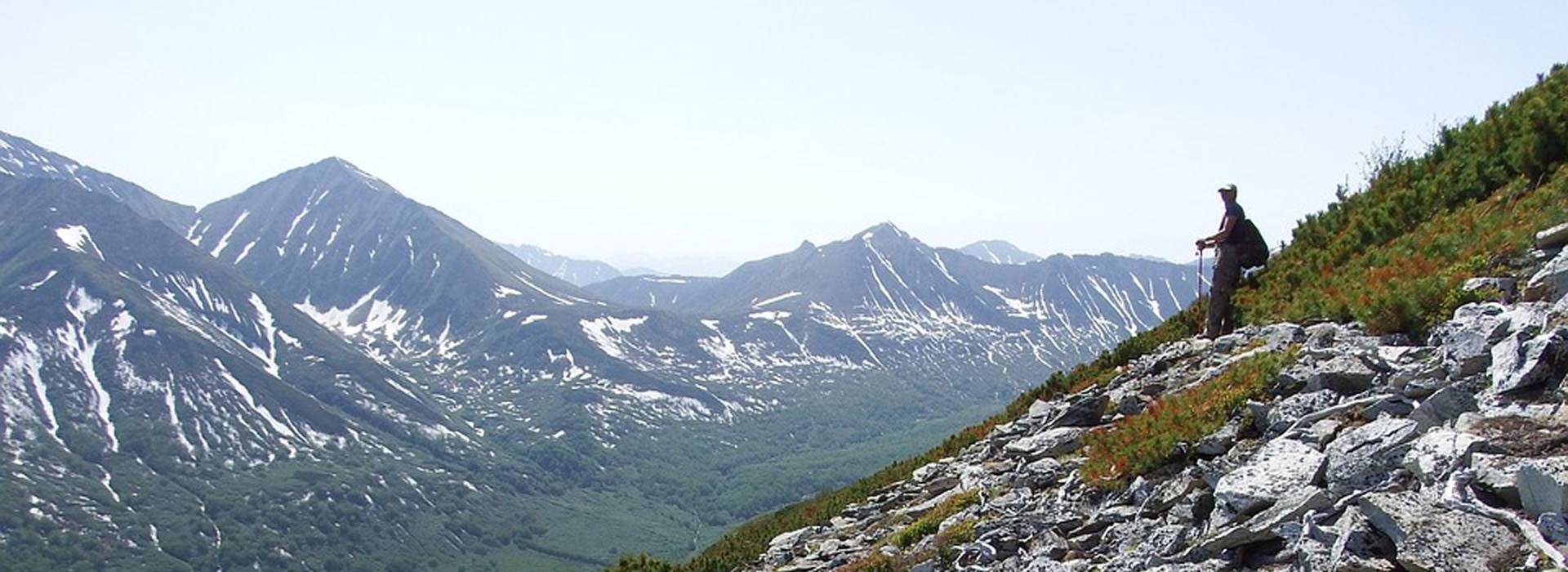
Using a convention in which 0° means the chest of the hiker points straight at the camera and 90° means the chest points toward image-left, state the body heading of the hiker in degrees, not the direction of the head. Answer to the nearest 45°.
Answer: approximately 90°
